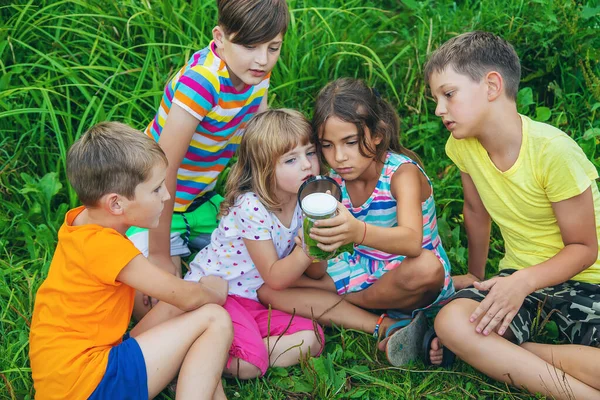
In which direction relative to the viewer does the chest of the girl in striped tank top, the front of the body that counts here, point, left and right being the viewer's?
facing the viewer and to the left of the viewer

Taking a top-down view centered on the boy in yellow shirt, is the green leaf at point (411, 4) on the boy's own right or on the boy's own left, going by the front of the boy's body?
on the boy's own right

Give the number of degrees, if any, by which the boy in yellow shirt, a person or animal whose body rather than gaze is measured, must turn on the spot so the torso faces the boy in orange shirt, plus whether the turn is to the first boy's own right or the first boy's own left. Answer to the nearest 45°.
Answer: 0° — they already face them

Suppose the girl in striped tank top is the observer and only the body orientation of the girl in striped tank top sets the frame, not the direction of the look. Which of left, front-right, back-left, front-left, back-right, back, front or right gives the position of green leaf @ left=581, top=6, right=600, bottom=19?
back

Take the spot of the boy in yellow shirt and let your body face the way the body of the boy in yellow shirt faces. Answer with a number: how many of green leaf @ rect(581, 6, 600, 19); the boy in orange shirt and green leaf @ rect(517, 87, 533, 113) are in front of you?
1

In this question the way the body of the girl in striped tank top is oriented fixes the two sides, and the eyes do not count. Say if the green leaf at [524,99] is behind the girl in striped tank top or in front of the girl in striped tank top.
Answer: behind

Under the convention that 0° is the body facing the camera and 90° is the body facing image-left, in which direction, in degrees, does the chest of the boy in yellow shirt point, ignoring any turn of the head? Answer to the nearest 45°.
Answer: approximately 45°

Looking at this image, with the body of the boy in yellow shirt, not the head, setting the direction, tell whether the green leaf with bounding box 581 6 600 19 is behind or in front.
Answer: behind

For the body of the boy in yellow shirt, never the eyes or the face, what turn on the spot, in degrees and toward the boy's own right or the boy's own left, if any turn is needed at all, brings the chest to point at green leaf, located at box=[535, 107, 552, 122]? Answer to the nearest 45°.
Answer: approximately 135° to the boy's own right

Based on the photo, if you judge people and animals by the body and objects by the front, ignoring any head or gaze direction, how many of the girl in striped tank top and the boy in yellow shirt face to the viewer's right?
0

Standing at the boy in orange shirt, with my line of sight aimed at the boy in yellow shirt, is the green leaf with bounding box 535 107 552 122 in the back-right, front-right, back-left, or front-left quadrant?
front-left

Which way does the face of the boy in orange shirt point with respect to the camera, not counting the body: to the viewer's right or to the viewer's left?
to the viewer's right

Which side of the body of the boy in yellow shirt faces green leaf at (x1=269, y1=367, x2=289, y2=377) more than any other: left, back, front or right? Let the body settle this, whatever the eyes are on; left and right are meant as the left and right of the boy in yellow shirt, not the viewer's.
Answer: front

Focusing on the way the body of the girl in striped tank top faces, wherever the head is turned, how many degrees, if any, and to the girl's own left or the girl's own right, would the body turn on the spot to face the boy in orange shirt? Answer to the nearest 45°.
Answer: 0° — they already face them

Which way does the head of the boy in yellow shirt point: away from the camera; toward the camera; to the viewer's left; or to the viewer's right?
to the viewer's left
